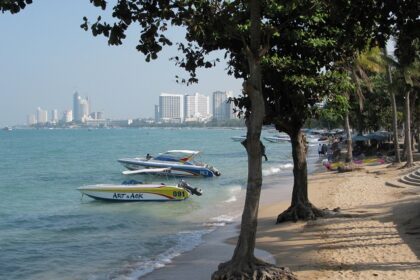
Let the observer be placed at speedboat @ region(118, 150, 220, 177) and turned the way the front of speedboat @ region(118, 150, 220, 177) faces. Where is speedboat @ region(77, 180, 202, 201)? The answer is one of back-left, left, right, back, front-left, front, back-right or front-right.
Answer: left

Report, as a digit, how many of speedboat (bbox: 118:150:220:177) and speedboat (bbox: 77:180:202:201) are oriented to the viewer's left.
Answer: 2

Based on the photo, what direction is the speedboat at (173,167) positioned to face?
to the viewer's left

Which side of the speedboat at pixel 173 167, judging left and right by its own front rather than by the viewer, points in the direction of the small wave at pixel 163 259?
left

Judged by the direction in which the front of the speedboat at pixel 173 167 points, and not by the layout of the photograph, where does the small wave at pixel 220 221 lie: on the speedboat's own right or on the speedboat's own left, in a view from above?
on the speedboat's own left

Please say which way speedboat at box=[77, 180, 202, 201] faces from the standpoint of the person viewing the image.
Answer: facing to the left of the viewer

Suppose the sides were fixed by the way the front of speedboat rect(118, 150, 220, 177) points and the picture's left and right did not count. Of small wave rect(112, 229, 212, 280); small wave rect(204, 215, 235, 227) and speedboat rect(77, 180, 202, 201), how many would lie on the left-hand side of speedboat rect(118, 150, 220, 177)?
3

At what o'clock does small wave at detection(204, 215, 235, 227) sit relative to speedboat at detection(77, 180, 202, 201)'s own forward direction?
The small wave is roughly at 8 o'clock from the speedboat.
